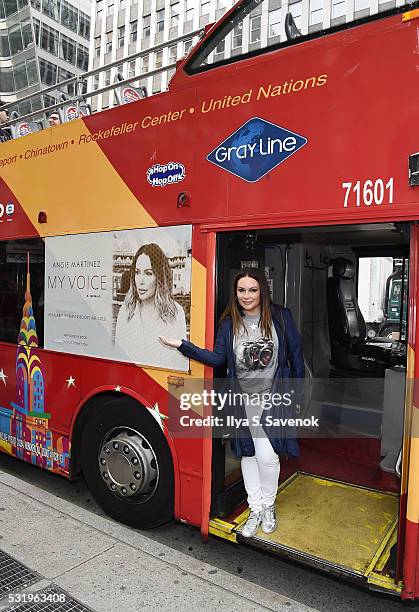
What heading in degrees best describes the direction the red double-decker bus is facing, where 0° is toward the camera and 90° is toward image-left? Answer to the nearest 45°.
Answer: approximately 315°

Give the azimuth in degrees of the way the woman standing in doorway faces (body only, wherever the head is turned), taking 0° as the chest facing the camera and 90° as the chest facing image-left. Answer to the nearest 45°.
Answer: approximately 0°
